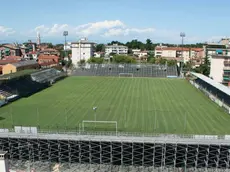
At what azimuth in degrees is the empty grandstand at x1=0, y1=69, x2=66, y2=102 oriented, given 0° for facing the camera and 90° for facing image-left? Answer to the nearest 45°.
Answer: approximately 315°

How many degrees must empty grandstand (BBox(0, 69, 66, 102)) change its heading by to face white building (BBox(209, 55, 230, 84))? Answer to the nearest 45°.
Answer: approximately 45° to its left

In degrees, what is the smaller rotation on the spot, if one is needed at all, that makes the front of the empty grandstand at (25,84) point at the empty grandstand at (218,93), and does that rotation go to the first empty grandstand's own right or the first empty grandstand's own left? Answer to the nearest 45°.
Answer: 0° — it already faces it
